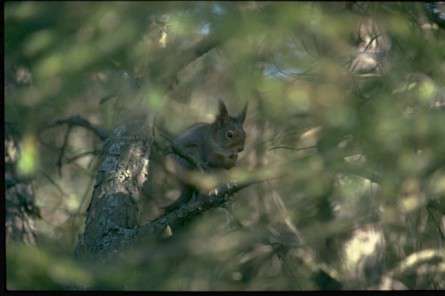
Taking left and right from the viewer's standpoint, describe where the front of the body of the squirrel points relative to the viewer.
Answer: facing the viewer and to the right of the viewer
